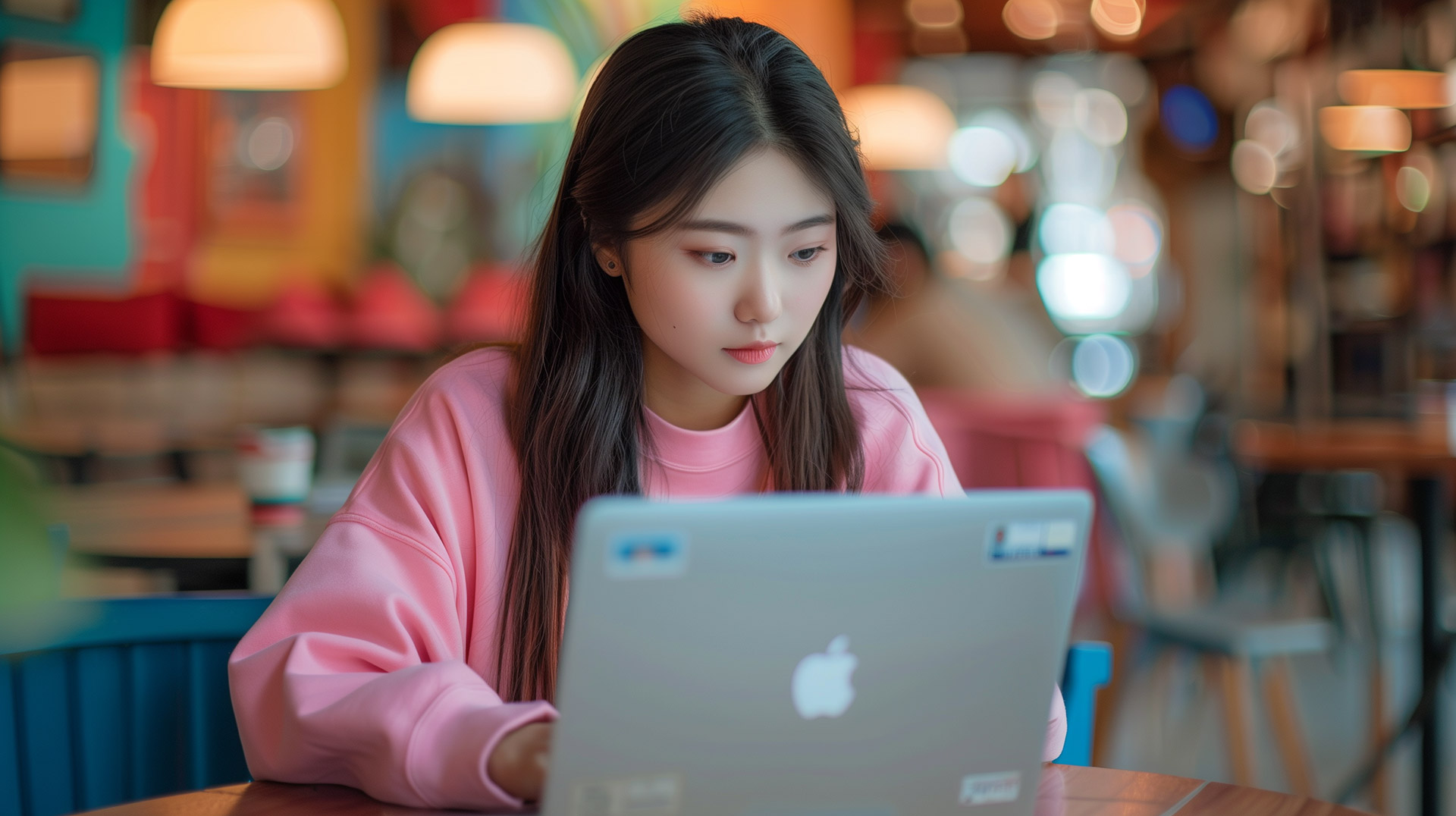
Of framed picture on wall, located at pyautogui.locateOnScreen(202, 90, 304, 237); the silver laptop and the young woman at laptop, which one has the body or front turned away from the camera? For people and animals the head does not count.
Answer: the silver laptop

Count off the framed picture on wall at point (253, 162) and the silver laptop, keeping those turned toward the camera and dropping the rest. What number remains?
1

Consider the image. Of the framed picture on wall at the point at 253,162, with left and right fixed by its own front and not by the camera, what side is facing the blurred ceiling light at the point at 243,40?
front

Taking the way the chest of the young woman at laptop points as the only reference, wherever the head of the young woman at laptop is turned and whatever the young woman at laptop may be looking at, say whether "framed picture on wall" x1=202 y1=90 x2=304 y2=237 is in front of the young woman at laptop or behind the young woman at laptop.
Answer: behind

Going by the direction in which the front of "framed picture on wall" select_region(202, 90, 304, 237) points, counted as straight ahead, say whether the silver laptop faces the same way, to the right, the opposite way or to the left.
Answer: the opposite way

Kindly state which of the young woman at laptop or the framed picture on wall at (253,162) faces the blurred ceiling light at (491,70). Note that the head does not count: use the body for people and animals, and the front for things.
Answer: the framed picture on wall

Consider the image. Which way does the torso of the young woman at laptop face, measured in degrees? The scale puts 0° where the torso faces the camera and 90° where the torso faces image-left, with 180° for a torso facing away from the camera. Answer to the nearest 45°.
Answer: approximately 315°

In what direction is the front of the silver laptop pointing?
away from the camera

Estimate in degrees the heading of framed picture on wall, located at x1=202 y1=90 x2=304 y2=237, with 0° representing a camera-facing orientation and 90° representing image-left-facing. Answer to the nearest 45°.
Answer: approximately 0°

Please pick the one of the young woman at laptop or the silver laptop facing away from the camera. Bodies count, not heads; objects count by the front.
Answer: the silver laptop

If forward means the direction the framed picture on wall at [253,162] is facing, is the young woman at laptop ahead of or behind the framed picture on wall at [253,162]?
ahead
